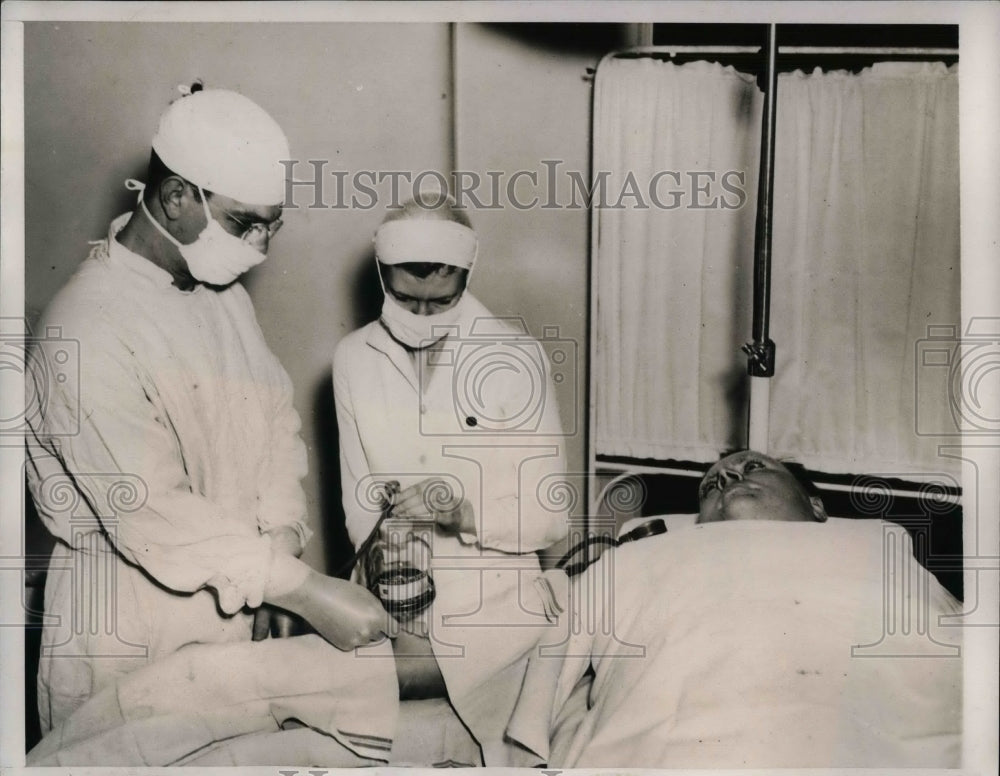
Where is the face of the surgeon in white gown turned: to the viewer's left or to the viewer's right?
to the viewer's right

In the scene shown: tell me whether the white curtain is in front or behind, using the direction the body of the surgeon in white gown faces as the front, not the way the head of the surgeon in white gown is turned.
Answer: in front

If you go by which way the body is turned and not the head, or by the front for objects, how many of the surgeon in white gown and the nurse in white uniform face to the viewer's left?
0

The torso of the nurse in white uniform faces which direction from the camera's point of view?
toward the camera
